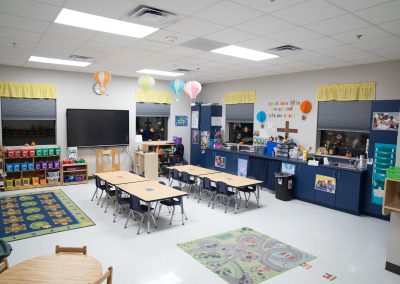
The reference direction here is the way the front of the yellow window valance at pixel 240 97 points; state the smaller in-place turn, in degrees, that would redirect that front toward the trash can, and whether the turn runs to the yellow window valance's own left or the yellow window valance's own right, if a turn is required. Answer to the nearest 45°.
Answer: approximately 90° to the yellow window valance's own left

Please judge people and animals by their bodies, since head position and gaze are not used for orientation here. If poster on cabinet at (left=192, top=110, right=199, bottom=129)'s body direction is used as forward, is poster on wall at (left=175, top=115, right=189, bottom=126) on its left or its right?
on its right

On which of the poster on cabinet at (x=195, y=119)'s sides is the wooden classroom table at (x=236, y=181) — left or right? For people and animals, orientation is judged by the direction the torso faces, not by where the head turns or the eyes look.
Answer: on its left

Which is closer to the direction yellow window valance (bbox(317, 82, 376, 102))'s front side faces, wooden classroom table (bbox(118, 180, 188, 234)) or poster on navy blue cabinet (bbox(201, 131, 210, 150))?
the wooden classroom table

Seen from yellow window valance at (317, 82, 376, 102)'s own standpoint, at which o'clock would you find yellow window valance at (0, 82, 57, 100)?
yellow window valance at (0, 82, 57, 100) is roughly at 1 o'clock from yellow window valance at (317, 82, 376, 102).

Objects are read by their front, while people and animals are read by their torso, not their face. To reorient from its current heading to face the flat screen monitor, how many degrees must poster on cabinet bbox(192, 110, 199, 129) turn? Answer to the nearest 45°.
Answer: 0° — it already faces it

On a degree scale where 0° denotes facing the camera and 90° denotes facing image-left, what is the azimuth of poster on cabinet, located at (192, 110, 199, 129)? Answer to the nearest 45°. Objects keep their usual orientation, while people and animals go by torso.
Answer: approximately 45°

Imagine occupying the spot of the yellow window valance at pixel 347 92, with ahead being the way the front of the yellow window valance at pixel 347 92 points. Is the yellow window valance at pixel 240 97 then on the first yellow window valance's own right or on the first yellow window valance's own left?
on the first yellow window valance's own right

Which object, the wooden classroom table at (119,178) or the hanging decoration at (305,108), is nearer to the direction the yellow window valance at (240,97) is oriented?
the wooden classroom table

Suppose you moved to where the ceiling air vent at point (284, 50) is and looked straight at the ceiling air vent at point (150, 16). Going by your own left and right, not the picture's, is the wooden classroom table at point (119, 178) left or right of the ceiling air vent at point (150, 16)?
right

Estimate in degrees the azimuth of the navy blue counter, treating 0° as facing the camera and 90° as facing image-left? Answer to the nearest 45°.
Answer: approximately 45°
